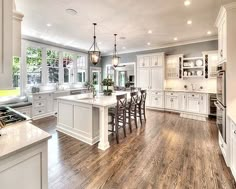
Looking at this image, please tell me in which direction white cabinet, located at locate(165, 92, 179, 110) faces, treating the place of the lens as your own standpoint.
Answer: facing the viewer

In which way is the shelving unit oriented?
toward the camera

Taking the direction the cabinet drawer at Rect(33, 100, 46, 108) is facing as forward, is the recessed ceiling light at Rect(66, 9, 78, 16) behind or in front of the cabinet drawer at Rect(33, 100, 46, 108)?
in front

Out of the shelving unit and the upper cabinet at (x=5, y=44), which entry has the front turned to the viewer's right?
the upper cabinet

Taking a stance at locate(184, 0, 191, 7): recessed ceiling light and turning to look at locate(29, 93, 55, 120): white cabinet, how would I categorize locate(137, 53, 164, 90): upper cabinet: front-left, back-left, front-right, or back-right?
front-right

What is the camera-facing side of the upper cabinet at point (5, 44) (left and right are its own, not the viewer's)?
right

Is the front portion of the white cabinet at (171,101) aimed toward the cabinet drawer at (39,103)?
no

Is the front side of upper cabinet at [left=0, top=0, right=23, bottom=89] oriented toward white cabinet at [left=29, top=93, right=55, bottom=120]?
no

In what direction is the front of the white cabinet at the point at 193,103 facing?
toward the camera

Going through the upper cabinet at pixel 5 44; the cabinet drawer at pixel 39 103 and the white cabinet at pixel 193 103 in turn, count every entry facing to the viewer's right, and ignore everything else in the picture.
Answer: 1

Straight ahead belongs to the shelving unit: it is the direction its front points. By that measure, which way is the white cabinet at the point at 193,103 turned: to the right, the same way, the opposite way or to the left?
the same way

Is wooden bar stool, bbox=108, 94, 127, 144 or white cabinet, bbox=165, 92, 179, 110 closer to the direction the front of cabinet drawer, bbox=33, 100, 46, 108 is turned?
the wooden bar stool
